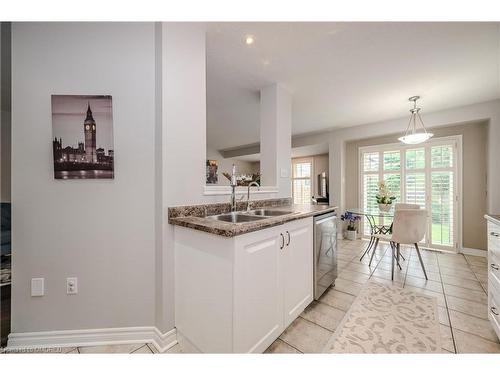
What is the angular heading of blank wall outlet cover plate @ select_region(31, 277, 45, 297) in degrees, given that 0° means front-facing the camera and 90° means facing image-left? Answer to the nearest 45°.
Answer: approximately 45°

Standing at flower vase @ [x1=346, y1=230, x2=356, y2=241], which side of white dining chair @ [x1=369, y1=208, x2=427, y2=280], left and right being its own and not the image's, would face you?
front

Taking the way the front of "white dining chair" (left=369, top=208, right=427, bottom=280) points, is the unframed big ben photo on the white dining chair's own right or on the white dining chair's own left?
on the white dining chair's own left

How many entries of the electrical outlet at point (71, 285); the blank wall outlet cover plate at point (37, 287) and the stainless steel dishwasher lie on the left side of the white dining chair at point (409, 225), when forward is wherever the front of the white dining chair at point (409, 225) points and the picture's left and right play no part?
3

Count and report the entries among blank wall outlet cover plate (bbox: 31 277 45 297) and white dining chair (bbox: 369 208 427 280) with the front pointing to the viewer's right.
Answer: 0

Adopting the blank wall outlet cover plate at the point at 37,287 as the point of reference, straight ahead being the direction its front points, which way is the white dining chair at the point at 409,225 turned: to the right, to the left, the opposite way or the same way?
the opposite way

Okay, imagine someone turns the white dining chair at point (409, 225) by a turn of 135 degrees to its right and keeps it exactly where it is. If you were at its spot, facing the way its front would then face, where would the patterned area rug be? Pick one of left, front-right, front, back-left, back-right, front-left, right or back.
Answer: right

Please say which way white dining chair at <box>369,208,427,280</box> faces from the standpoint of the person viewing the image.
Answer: facing away from the viewer and to the left of the viewer

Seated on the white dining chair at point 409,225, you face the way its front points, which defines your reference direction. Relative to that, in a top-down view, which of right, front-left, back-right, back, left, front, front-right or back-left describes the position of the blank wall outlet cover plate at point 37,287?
left

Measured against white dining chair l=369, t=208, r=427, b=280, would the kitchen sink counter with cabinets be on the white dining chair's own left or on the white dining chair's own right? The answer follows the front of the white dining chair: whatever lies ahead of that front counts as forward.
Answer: on the white dining chair's own left
